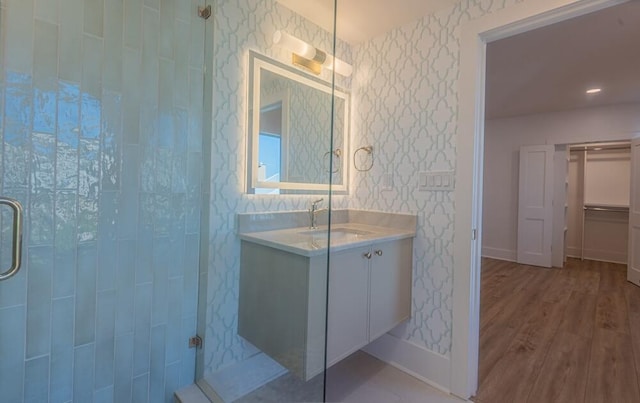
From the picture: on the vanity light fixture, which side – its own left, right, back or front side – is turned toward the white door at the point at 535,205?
left

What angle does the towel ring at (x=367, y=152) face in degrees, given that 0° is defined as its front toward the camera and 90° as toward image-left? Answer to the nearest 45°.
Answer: approximately 45°

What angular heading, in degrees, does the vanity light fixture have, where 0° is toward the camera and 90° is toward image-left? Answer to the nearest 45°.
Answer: approximately 315°
